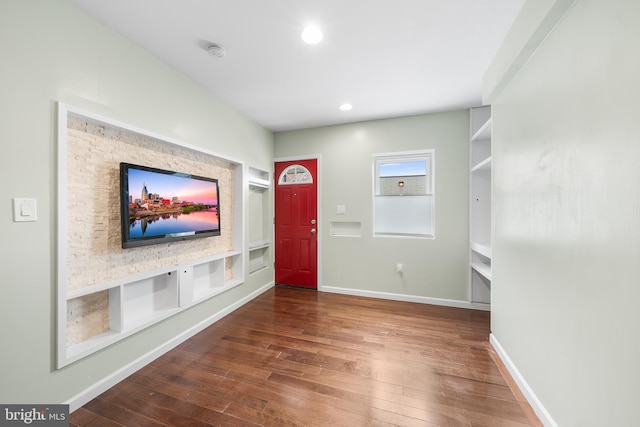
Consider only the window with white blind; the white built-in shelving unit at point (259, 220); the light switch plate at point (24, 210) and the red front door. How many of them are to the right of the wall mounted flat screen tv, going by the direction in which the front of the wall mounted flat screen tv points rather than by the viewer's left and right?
1

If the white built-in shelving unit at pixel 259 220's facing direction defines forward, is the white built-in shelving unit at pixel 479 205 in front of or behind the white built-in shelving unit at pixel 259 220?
in front

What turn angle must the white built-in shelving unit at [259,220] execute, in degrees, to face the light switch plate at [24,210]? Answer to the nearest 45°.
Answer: approximately 90° to its right

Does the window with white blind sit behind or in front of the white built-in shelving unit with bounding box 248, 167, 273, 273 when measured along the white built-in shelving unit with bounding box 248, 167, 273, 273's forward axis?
in front

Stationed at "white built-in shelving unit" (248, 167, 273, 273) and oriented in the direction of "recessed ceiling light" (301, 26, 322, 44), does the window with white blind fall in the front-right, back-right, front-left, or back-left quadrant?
front-left

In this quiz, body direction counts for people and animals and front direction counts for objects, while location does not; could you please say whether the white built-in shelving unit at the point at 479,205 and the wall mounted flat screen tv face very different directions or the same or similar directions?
very different directions

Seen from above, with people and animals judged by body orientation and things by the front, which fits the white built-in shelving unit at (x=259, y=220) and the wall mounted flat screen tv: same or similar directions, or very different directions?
same or similar directions

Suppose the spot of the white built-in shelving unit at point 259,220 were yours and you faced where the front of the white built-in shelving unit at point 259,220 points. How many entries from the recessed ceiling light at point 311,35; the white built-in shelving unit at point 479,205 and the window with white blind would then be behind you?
0

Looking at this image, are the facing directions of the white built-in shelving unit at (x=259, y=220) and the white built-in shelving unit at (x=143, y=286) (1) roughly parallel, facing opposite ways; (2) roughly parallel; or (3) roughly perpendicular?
roughly parallel

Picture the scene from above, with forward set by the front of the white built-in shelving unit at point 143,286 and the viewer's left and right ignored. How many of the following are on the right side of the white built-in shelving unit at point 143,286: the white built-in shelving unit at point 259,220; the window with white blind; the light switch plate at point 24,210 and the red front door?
1

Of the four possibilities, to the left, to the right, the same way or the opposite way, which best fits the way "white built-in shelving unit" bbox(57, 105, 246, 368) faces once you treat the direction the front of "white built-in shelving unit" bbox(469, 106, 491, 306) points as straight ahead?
the opposite way

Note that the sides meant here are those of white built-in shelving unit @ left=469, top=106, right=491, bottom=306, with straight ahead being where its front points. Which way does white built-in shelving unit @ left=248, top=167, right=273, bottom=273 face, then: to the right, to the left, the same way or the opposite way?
the opposite way

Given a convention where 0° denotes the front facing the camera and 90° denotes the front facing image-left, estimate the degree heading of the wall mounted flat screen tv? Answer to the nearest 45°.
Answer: approximately 315°

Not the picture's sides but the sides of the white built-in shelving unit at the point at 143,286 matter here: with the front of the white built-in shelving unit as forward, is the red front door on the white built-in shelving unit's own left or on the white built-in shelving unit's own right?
on the white built-in shelving unit's own left

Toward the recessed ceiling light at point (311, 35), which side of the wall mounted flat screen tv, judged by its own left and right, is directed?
front

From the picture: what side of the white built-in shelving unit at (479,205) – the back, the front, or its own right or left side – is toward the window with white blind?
front

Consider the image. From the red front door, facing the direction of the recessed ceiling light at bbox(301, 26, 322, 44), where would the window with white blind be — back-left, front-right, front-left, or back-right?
front-left

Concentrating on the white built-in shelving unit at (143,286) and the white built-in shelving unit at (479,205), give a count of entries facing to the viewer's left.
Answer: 1

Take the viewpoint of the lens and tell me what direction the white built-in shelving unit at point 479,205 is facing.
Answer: facing to the left of the viewer
